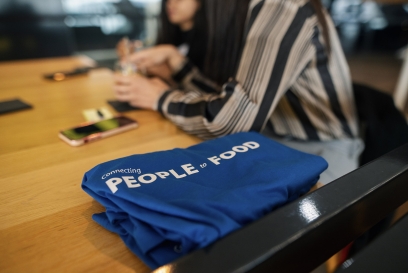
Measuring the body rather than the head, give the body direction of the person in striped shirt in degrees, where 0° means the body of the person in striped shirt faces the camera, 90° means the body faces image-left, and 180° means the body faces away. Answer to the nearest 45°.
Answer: approximately 90°
